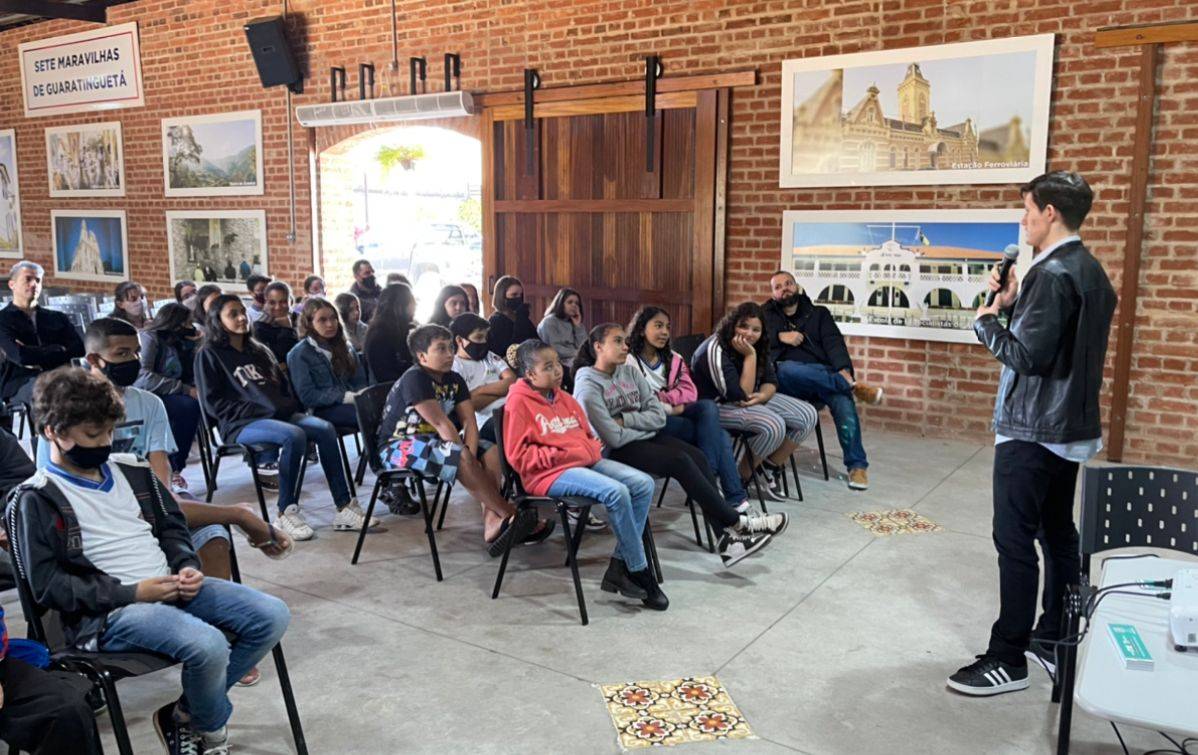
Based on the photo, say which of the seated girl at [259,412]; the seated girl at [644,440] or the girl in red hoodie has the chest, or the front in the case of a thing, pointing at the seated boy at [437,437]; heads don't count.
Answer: the seated girl at [259,412]

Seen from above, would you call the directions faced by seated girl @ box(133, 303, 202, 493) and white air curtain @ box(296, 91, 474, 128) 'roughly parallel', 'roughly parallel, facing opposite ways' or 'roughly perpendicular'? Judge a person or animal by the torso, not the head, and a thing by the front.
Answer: roughly perpendicular

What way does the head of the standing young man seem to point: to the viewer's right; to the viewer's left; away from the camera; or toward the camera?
to the viewer's left

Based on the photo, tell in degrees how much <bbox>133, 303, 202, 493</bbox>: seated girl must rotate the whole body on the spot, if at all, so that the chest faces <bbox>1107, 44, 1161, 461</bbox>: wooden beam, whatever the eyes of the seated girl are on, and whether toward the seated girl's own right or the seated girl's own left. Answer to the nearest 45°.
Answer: approximately 45° to the seated girl's own left

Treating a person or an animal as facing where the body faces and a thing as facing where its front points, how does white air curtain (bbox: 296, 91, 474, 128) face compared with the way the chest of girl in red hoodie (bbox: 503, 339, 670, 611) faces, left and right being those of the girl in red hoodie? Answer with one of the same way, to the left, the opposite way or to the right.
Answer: to the right

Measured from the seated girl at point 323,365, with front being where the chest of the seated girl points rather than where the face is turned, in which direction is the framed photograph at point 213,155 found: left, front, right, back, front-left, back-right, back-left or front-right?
back-left

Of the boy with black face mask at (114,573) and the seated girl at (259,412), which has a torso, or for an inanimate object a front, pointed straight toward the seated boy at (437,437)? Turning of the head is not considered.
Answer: the seated girl

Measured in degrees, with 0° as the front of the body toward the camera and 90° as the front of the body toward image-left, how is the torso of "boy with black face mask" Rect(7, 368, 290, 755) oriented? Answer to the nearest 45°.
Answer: approximately 315°

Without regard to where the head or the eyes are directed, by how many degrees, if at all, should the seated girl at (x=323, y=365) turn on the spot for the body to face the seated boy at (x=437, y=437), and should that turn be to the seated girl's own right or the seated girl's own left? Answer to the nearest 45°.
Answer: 0° — they already face them

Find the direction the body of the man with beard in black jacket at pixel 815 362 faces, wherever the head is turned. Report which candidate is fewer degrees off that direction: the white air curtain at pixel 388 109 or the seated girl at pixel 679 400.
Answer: the seated girl

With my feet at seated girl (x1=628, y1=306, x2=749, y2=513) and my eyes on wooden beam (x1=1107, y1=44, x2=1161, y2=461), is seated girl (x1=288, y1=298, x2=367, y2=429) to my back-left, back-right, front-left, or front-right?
back-left

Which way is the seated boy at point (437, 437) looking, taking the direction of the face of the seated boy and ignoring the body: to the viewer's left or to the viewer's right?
to the viewer's right
